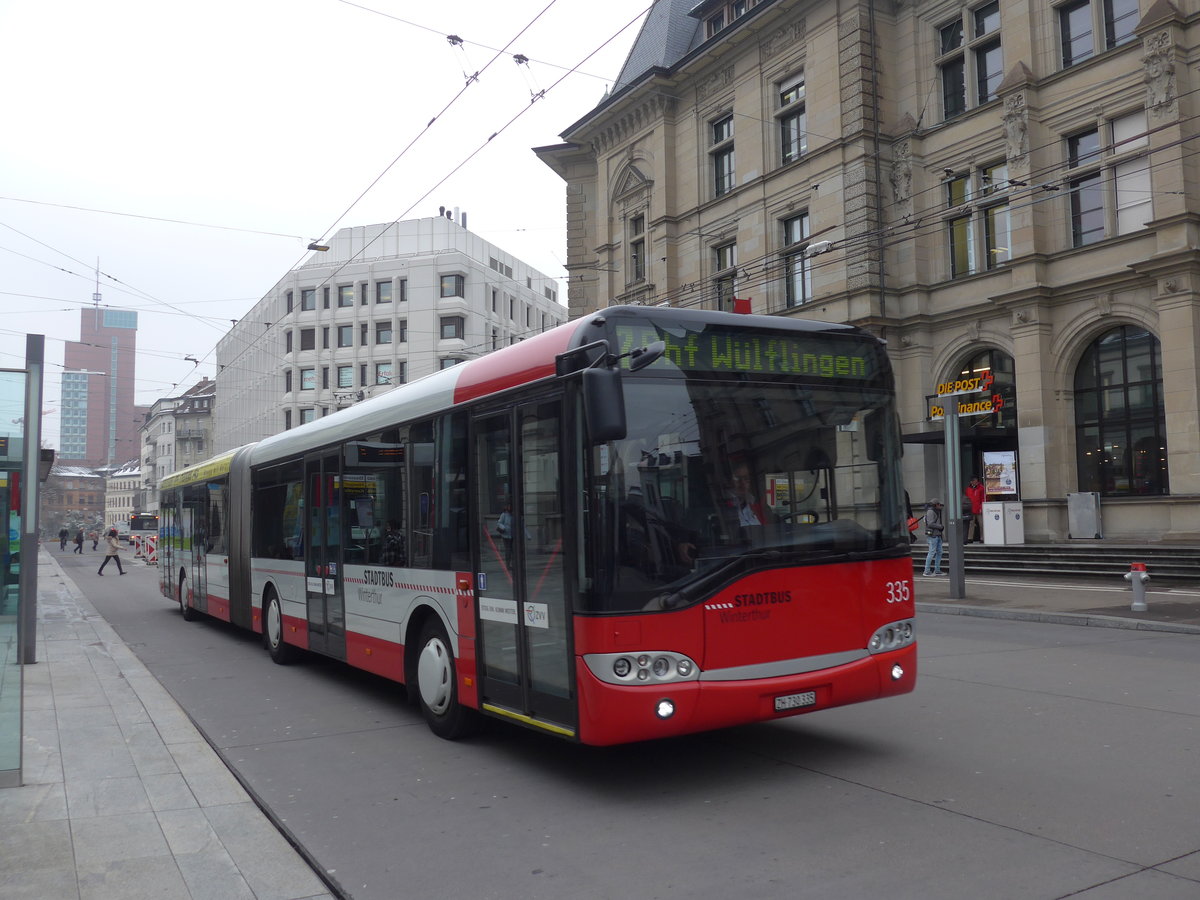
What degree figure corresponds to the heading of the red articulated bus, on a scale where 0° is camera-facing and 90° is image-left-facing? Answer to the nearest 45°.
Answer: approximately 315°

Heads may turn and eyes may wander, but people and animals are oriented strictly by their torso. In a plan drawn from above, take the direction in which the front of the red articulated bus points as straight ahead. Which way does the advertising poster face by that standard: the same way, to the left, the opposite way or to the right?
to the right

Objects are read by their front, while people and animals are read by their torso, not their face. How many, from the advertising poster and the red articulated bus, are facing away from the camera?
0

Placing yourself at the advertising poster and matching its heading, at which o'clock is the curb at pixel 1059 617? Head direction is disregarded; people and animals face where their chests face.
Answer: The curb is roughly at 12 o'clock from the advertising poster.

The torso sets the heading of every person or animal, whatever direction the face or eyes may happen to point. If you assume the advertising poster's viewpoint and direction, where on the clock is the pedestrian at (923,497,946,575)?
The pedestrian is roughly at 1 o'clock from the advertising poster.

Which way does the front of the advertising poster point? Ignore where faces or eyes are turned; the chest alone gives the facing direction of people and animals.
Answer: toward the camera

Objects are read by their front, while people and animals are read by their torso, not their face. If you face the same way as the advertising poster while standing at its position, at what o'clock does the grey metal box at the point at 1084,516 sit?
The grey metal box is roughly at 9 o'clock from the advertising poster.

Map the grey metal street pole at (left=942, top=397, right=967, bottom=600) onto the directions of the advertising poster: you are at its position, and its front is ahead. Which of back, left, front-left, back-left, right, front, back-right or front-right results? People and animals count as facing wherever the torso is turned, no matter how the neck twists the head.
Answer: front

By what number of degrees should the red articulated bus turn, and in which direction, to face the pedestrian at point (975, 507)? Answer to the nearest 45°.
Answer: approximately 90° to its left

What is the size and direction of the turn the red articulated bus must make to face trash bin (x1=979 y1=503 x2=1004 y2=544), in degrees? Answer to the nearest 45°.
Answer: approximately 90° to its left

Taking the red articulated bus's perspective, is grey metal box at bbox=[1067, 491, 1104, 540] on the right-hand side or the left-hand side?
on its left

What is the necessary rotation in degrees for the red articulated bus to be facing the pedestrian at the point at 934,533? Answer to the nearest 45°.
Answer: approximately 90° to its left
